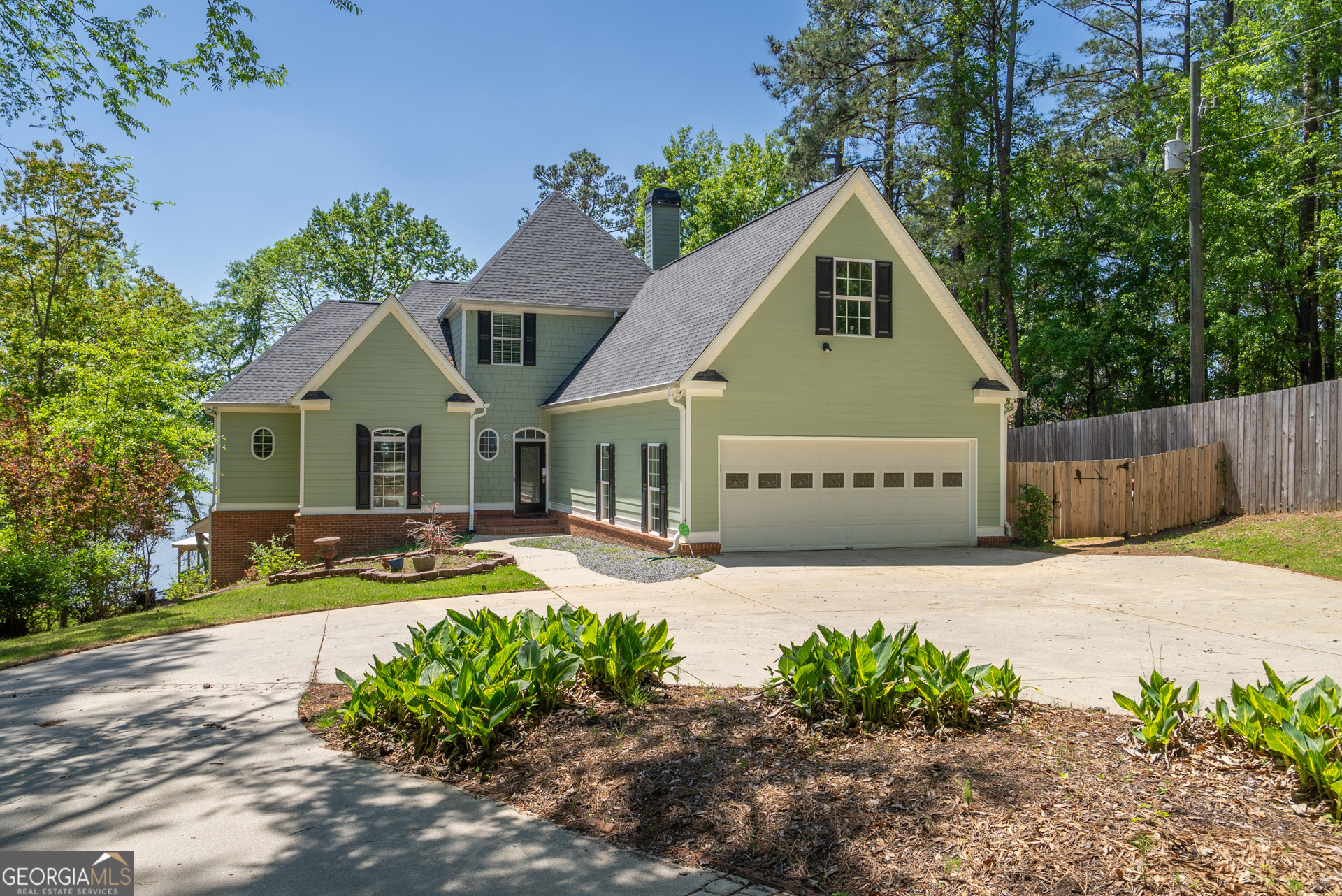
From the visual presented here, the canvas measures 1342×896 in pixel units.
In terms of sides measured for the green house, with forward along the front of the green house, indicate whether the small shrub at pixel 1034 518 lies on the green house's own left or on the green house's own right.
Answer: on the green house's own left

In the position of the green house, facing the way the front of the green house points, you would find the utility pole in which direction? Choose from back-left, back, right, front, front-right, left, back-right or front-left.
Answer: left

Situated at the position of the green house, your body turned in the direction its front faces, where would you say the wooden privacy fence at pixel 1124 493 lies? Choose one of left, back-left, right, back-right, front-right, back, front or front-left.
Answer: left

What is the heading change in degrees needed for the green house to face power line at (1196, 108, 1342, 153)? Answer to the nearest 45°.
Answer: approximately 90° to its left

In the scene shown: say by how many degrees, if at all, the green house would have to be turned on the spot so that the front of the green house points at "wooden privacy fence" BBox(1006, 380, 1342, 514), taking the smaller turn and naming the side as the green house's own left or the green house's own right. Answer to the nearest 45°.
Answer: approximately 90° to the green house's own left

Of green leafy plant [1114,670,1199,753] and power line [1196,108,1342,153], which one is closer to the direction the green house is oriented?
the green leafy plant

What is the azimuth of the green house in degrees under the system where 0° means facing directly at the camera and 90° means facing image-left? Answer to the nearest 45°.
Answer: approximately 0°

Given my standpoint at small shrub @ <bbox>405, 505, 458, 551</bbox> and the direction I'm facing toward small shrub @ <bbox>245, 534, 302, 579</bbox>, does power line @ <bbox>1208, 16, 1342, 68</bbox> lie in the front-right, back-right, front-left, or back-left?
back-right

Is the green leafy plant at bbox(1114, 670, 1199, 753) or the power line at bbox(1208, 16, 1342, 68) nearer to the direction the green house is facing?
the green leafy plant
